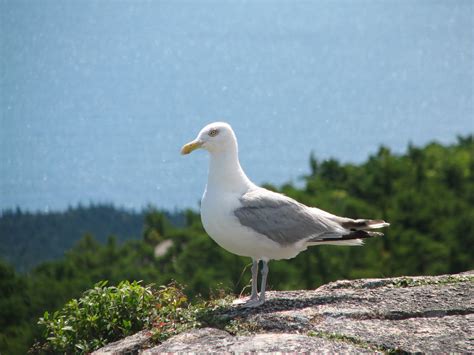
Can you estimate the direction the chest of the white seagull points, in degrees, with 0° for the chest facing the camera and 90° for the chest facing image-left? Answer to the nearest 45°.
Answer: approximately 90°

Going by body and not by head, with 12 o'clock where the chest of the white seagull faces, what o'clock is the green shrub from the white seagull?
The green shrub is roughly at 12 o'clock from the white seagull.
